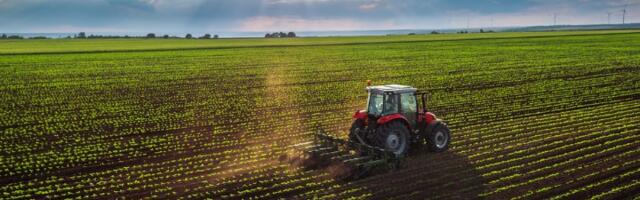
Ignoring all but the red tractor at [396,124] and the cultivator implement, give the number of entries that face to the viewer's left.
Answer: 0

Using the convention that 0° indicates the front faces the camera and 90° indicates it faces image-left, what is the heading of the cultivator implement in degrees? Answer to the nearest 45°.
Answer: approximately 225°

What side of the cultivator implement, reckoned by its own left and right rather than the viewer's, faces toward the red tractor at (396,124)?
front

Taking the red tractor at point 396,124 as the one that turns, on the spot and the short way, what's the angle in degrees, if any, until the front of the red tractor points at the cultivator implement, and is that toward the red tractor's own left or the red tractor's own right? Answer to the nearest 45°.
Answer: approximately 180°

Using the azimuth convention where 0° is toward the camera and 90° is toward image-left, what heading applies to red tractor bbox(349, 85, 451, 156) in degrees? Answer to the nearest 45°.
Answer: approximately 225°
